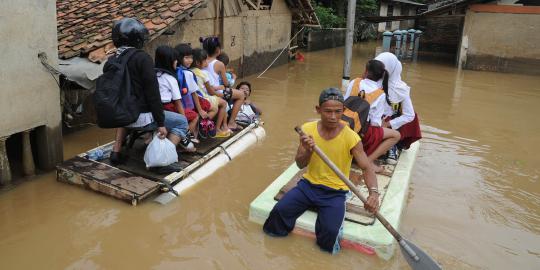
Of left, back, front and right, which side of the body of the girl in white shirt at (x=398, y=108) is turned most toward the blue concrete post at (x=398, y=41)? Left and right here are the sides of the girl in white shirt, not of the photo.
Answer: right

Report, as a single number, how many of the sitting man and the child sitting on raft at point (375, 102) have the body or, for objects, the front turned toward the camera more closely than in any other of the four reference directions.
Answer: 1

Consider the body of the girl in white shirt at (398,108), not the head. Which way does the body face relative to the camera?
to the viewer's left

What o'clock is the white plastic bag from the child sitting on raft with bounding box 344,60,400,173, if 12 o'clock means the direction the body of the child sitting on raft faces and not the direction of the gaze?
The white plastic bag is roughly at 7 o'clock from the child sitting on raft.

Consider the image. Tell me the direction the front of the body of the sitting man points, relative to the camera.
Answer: toward the camera

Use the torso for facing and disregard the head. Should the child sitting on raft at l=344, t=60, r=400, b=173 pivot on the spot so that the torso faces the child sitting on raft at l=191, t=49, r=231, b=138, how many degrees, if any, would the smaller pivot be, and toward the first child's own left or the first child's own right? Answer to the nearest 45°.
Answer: approximately 135° to the first child's own left
